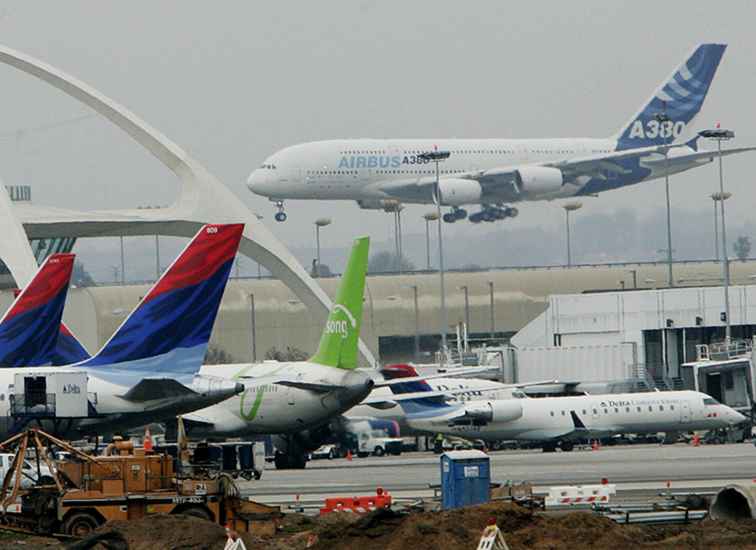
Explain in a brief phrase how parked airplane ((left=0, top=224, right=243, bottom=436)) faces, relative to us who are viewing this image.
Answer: facing to the left of the viewer

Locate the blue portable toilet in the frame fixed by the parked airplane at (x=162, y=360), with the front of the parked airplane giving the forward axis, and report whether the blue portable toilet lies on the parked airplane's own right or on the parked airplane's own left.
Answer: on the parked airplane's own left

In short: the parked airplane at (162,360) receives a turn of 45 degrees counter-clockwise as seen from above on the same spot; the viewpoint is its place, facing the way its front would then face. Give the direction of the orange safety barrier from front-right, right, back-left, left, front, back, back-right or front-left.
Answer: left

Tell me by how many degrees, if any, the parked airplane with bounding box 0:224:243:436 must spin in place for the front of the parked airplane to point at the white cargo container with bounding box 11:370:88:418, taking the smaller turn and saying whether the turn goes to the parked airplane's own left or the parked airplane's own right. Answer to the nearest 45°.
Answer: approximately 45° to the parked airplane's own left

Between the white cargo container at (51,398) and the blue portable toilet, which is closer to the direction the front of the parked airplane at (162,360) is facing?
the white cargo container
